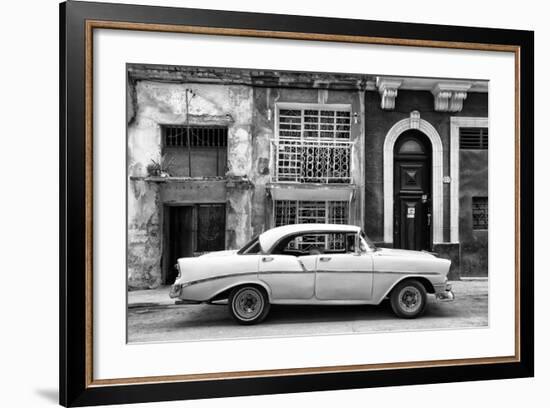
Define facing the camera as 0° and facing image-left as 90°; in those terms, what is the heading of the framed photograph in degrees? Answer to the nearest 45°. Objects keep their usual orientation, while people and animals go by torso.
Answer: approximately 315°
